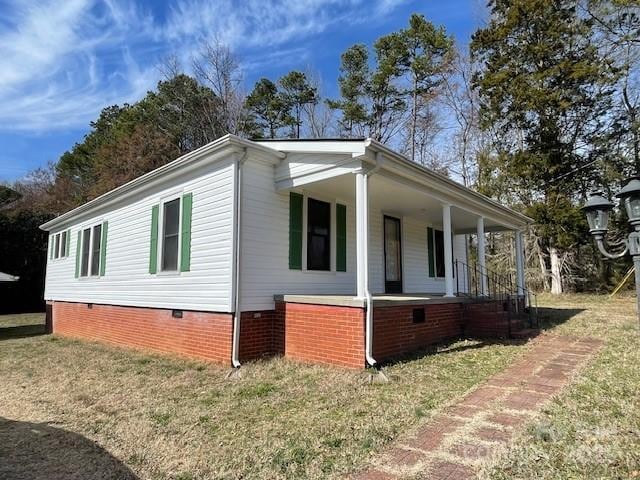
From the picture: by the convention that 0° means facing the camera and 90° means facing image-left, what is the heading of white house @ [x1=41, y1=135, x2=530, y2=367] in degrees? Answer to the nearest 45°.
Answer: approximately 315°

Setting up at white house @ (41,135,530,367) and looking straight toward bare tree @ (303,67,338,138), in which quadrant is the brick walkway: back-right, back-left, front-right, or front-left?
back-right

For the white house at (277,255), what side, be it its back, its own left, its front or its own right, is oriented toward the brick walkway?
front

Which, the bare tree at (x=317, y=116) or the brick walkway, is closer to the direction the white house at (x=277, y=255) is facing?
the brick walkway

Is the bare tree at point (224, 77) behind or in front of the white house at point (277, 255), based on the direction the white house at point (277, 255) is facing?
behind

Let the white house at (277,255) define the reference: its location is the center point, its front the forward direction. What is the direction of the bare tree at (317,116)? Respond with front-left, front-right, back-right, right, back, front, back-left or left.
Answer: back-left
